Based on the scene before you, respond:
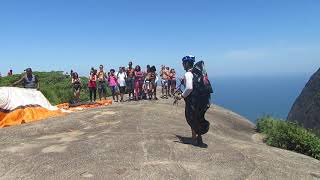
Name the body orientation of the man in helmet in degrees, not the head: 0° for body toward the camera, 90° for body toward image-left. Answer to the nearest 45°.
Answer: approximately 90°

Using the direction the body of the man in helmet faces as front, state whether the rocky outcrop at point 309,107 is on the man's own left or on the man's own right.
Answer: on the man's own right

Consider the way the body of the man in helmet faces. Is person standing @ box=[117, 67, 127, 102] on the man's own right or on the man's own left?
on the man's own right

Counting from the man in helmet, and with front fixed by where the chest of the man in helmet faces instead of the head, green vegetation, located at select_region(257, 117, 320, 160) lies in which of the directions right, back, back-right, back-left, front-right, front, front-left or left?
back-right

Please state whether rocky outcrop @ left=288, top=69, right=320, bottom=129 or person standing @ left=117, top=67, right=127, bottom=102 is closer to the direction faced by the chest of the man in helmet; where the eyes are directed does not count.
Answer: the person standing

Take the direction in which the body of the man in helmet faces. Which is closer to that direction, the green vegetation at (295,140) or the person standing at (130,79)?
the person standing

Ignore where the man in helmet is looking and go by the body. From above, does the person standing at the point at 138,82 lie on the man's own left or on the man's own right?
on the man's own right

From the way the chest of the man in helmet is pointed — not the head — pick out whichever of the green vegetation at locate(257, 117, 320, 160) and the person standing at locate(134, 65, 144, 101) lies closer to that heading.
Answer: the person standing

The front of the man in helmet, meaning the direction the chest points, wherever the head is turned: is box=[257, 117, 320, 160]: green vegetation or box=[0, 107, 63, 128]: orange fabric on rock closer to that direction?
the orange fabric on rock

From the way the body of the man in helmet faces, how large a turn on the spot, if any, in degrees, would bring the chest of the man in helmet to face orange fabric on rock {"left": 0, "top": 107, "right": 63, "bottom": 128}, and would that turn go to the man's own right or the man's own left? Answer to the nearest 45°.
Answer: approximately 45° to the man's own right

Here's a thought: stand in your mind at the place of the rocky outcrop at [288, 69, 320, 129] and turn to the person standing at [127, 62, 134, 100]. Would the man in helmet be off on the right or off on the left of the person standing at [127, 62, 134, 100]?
left
